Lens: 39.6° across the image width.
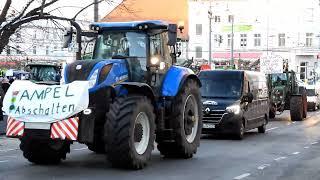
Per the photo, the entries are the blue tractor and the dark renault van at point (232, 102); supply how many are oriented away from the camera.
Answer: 0

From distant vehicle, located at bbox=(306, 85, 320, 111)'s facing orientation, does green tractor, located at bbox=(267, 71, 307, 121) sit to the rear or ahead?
ahead

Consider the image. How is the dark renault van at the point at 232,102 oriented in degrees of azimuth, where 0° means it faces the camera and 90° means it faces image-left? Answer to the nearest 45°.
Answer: approximately 45°

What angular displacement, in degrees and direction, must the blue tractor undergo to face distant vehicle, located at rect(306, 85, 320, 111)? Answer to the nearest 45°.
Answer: approximately 180°

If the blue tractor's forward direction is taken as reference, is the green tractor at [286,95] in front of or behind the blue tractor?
behind

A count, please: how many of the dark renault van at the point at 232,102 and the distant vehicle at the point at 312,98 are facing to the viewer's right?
0

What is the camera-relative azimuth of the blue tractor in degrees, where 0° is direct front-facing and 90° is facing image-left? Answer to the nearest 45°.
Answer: approximately 45°

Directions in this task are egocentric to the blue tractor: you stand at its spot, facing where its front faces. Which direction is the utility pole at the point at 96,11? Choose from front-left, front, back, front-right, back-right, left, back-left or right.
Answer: back-right

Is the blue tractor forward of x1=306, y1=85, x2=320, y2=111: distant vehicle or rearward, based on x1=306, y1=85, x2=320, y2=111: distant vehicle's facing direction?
forward

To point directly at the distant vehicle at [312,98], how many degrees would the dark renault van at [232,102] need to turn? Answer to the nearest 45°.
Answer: approximately 135° to its right
